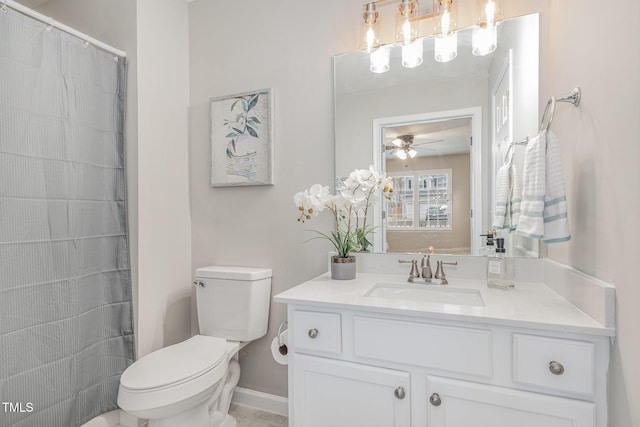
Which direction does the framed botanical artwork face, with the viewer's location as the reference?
facing the viewer and to the left of the viewer

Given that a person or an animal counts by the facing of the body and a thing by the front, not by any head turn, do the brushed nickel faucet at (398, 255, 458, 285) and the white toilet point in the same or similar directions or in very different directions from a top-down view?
same or similar directions

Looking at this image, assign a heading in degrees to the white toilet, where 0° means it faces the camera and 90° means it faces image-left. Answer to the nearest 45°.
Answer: approximately 45°

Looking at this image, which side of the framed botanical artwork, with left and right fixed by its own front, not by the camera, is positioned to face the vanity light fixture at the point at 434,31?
left

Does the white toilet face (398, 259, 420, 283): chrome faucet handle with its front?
no

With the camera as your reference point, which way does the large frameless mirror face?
facing the viewer

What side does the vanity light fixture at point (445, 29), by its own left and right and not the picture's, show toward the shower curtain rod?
right

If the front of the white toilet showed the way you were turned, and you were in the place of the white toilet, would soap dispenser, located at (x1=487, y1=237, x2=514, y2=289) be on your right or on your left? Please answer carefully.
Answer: on your left

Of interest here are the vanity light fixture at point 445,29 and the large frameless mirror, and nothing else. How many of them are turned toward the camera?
2

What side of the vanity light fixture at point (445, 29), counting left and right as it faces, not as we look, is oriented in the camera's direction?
front

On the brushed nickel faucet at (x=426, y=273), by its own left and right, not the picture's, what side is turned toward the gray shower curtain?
right

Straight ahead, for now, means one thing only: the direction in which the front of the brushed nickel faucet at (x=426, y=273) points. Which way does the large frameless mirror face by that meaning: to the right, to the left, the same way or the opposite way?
the same way
